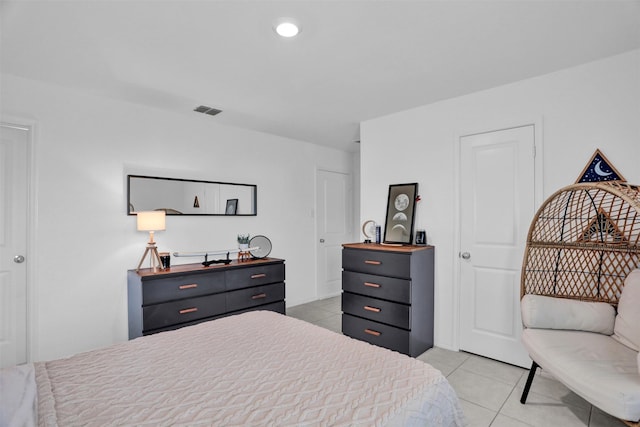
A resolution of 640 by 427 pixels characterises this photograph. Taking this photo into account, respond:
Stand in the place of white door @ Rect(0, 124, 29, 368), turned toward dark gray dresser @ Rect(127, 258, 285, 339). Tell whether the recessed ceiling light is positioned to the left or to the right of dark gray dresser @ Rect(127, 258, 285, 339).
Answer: right

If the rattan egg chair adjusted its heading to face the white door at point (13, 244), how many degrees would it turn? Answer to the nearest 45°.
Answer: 0° — it already faces it

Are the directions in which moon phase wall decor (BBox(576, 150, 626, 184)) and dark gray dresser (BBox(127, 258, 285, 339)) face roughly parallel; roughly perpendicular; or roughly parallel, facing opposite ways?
roughly perpendicular

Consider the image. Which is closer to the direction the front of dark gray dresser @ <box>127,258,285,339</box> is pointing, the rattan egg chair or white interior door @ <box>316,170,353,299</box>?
the rattan egg chair

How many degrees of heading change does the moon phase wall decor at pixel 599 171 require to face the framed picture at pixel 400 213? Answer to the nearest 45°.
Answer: approximately 90° to its right

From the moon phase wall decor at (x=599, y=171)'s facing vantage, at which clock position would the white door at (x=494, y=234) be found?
The white door is roughly at 3 o'clock from the moon phase wall decor.

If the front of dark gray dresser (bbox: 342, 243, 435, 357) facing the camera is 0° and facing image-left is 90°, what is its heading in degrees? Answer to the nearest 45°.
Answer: approximately 45°

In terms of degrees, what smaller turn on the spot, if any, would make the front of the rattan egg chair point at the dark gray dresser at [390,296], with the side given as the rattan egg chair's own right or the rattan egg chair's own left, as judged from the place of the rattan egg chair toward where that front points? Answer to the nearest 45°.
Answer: approximately 45° to the rattan egg chair's own right

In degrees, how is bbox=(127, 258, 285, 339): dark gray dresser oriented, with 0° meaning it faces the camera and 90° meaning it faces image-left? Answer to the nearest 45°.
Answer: approximately 315°

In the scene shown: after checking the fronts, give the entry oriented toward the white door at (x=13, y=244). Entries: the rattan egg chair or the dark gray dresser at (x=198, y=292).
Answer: the rattan egg chair
